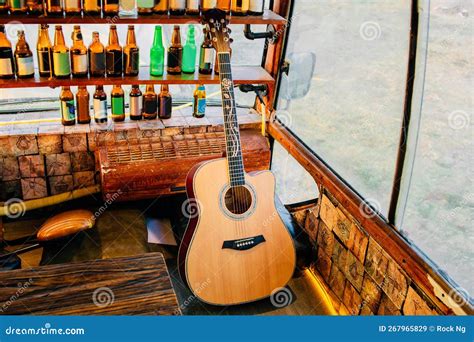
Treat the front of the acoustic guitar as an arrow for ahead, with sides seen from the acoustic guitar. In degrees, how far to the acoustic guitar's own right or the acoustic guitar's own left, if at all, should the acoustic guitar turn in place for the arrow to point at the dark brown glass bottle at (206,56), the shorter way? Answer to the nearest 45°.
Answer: approximately 180°

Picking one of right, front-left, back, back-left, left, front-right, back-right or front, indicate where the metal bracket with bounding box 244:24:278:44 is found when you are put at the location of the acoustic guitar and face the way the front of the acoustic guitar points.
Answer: back

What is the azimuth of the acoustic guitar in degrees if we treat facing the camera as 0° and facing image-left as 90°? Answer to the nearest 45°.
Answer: approximately 0°

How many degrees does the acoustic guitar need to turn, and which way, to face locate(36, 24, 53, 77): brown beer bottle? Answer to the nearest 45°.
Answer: approximately 90° to its right

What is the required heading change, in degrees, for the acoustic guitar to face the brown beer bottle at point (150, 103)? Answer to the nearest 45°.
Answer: approximately 135° to its right

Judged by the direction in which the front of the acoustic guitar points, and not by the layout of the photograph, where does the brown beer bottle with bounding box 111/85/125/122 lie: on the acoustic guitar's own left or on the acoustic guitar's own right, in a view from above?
on the acoustic guitar's own right

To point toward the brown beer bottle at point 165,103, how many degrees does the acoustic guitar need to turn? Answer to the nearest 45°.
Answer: approximately 135° to its right

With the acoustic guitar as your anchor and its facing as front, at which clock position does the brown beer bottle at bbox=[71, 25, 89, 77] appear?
The brown beer bottle is roughly at 4 o'clock from the acoustic guitar.
